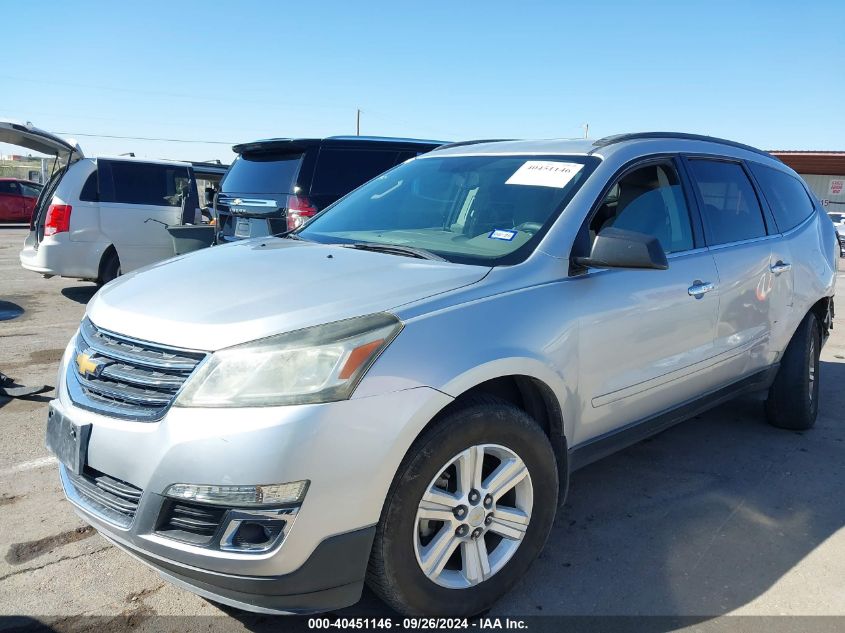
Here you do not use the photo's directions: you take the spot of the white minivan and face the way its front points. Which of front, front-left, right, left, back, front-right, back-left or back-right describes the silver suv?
back-right

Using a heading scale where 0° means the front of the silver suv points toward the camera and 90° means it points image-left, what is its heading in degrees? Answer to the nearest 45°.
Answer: approximately 45°

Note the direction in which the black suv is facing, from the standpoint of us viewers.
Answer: facing away from the viewer and to the right of the viewer

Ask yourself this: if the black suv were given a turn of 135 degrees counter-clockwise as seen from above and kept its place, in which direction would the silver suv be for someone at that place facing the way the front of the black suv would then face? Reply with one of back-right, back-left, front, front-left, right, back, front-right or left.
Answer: left

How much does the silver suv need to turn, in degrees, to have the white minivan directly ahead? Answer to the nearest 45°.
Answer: approximately 90° to its right

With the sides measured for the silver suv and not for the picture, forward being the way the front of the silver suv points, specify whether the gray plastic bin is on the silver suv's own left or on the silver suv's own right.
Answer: on the silver suv's own right

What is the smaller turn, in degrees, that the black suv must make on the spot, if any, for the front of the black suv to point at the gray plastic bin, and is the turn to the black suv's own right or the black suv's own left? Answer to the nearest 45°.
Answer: approximately 180°

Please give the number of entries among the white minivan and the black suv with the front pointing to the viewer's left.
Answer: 0

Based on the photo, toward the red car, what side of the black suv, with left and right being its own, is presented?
left

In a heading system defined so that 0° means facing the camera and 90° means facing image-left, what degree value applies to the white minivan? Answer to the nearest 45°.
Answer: approximately 225°

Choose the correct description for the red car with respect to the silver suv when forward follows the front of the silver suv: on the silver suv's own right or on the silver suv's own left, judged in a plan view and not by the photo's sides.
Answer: on the silver suv's own right
